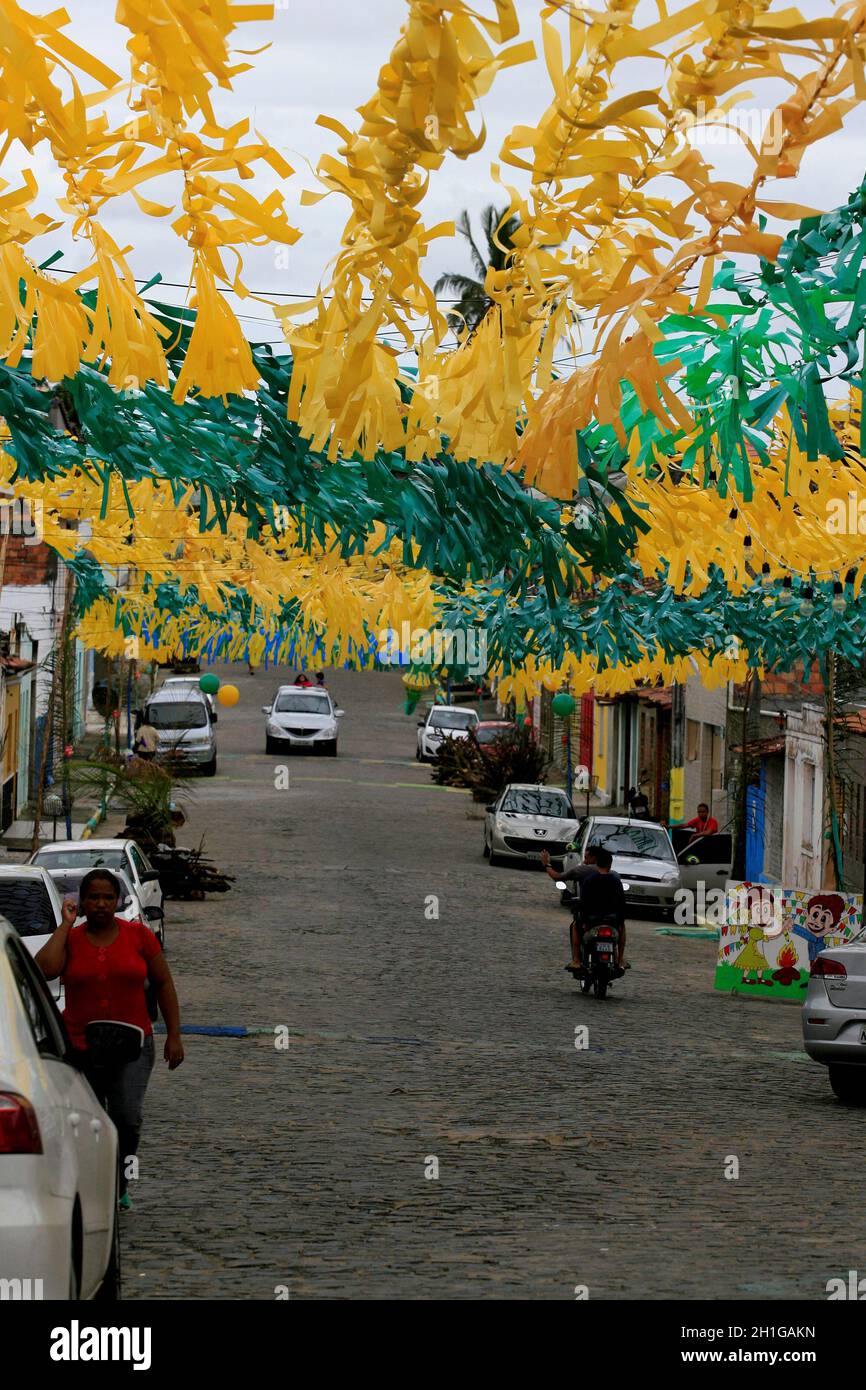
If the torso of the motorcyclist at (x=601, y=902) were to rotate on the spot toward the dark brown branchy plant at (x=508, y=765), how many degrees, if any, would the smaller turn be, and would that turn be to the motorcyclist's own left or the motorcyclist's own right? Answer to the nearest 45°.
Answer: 0° — they already face it

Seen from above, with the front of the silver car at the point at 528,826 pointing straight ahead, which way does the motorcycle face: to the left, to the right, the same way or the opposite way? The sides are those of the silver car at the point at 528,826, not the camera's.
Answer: the opposite way

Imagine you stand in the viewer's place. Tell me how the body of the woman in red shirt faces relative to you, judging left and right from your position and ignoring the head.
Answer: facing the viewer

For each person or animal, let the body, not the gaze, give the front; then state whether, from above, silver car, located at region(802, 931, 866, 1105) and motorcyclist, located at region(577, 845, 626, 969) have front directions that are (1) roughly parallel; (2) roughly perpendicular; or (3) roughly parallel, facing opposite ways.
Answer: roughly parallel

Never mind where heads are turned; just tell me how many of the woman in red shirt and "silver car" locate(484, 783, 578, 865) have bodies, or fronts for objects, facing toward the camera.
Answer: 2

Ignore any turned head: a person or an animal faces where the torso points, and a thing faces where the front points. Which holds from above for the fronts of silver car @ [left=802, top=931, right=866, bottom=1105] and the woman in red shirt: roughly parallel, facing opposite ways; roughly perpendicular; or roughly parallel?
roughly parallel, facing opposite ways

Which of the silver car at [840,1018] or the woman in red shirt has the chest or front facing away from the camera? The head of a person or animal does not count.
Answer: the silver car

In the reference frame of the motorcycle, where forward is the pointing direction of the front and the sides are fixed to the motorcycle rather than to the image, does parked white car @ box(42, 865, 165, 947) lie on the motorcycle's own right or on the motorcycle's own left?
on the motorcycle's own left

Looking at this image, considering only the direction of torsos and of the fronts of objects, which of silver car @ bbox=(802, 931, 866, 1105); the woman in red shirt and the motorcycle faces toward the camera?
the woman in red shirt

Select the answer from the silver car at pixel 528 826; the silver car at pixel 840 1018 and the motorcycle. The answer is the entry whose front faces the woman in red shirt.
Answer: the silver car at pixel 528 826

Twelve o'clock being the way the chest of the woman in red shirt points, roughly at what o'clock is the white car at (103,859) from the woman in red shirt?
The white car is roughly at 6 o'clock from the woman in red shirt.

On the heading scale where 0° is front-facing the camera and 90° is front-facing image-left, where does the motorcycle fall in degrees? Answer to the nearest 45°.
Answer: approximately 180°

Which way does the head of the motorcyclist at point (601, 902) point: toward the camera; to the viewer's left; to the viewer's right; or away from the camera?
away from the camera

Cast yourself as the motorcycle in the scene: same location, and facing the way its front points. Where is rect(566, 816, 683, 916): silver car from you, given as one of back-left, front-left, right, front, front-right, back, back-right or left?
front

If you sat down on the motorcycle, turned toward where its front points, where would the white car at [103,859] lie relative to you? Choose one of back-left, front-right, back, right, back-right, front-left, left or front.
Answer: left

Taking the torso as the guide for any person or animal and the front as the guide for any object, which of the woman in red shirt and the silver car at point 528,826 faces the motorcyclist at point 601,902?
the silver car

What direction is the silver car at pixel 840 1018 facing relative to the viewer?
away from the camera

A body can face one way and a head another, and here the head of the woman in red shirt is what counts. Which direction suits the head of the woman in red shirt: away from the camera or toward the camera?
toward the camera

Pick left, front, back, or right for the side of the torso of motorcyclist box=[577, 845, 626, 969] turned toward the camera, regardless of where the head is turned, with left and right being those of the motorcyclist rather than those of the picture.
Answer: back

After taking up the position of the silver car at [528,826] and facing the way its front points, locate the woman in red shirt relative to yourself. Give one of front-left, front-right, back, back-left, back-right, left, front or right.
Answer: front
